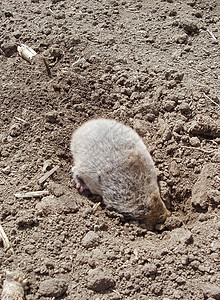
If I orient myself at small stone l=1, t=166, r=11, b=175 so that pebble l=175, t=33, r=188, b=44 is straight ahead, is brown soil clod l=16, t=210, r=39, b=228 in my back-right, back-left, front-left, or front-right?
back-right

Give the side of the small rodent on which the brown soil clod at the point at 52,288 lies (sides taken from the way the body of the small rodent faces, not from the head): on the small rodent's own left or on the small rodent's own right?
on the small rodent's own right

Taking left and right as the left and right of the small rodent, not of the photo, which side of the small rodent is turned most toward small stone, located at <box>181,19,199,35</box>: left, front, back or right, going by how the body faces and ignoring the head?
left

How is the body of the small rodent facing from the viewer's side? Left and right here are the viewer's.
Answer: facing the viewer and to the right of the viewer

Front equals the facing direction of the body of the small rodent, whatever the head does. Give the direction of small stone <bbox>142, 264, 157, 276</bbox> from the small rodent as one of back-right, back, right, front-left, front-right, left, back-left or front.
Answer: front-right

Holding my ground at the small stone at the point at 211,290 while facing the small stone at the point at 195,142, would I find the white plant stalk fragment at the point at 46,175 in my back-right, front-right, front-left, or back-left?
front-left

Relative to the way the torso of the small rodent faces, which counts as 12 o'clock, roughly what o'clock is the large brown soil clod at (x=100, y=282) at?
The large brown soil clod is roughly at 2 o'clock from the small rodent.

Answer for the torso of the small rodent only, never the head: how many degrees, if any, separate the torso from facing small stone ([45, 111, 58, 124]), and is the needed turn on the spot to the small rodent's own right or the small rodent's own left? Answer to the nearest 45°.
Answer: approximately 180°

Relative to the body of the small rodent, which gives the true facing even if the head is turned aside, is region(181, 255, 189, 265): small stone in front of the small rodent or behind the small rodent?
in front

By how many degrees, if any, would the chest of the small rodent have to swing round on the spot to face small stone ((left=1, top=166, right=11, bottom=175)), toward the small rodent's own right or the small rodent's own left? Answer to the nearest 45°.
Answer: approximately 135° to the small rodent's own right

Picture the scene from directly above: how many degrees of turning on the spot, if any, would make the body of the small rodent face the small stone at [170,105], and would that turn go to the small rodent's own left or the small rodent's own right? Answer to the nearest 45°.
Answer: approximately 90° to the small rodent's own left

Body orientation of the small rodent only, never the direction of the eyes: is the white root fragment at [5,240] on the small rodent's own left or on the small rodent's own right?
on the small rodent's own right
